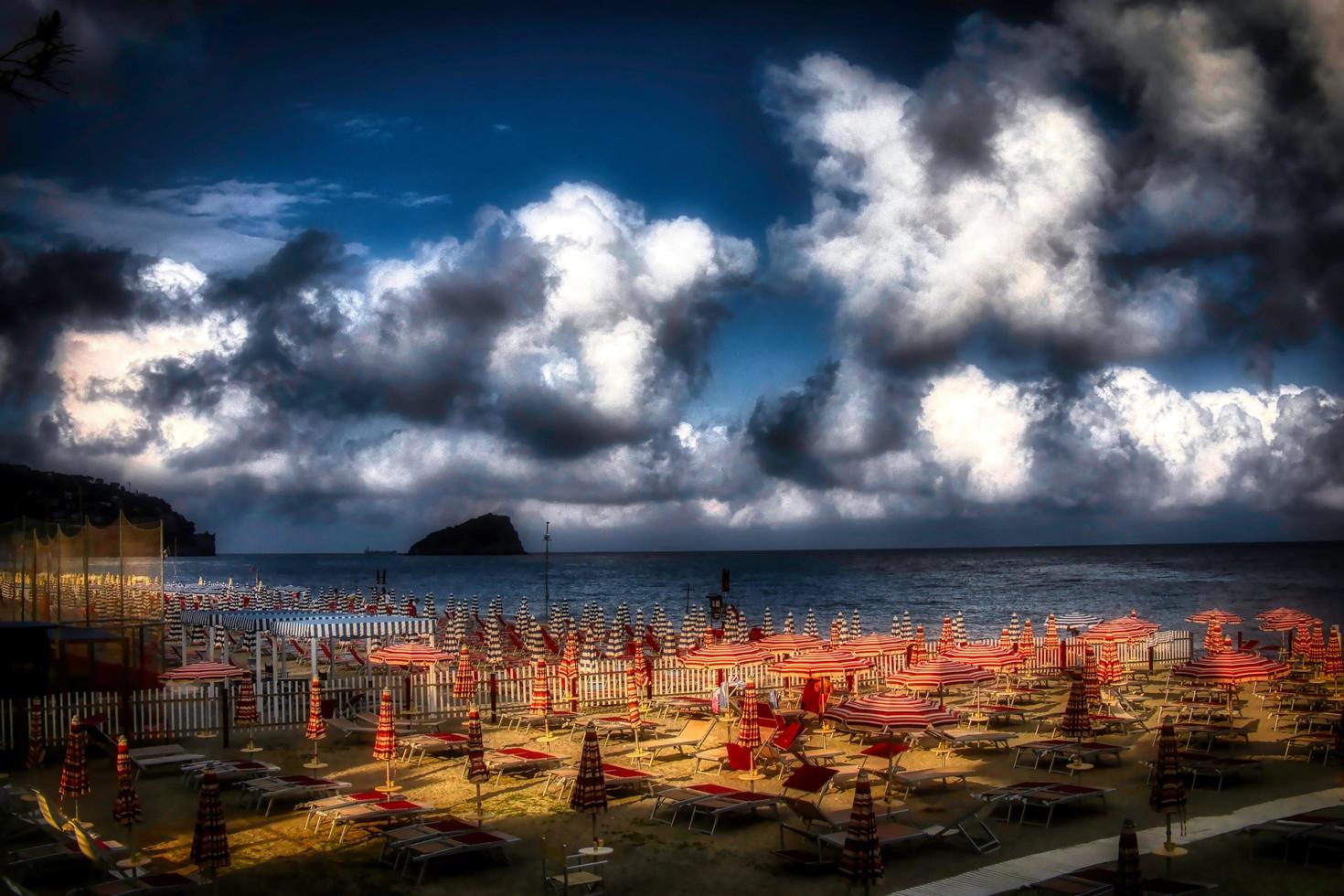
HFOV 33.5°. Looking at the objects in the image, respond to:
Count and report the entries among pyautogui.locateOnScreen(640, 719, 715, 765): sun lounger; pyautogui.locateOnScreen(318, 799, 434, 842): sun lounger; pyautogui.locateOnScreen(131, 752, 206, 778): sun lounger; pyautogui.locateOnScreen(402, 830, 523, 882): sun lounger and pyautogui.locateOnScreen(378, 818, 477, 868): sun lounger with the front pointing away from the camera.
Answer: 0

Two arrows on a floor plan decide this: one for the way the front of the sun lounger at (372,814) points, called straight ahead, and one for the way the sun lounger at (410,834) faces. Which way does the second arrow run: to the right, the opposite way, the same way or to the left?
the same way

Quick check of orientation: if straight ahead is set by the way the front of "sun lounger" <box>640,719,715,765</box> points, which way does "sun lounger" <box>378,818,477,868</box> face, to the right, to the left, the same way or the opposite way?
the same way
